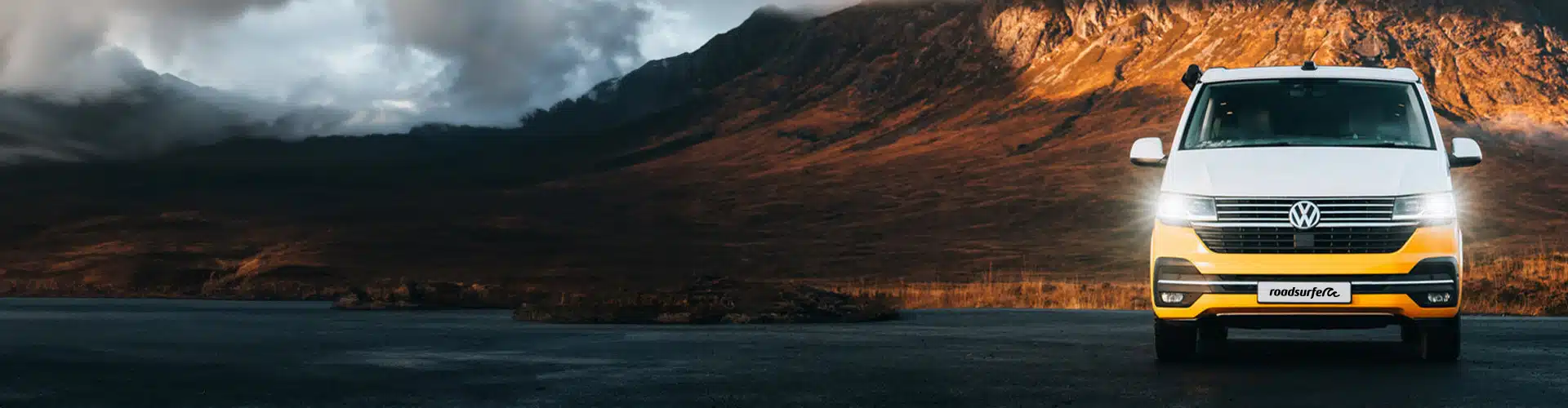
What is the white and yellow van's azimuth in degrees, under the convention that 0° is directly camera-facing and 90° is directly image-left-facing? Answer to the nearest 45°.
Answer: approximately 0°
